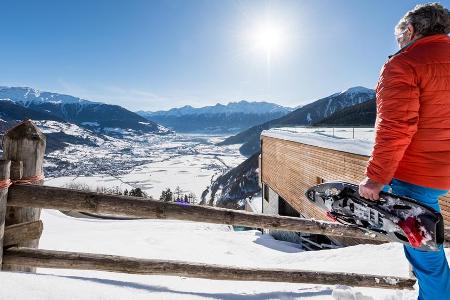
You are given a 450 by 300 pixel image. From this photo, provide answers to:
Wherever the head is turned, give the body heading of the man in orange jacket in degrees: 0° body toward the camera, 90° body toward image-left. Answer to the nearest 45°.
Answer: approximately 135°

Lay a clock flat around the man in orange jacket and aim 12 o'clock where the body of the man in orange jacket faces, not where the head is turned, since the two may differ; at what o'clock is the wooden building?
The wooden building is roughly at 1 o'clock from the man in orange jacket.

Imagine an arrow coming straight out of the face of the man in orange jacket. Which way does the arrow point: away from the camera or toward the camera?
away from the camera
